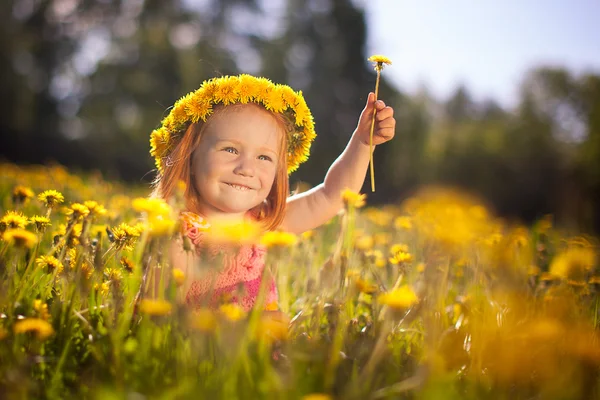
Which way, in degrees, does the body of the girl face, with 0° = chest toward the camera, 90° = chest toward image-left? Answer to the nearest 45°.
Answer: approximately 315°

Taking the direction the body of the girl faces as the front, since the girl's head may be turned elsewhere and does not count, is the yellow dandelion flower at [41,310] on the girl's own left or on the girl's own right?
on the girl's own right

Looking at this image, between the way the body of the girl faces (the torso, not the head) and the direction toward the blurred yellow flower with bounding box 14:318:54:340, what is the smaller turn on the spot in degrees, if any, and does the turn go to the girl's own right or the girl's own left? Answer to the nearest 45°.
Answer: approximately 45° to the girl's own right

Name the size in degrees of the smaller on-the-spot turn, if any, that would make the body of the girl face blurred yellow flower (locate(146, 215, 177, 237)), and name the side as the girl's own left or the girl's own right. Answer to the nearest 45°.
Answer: approximately 45° to the girl's own right

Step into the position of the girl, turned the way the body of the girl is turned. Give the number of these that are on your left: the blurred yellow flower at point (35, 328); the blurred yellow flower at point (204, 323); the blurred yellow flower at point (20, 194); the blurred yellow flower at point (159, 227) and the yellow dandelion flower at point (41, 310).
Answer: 0

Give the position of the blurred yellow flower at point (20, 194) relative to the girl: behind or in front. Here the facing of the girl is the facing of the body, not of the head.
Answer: behind
